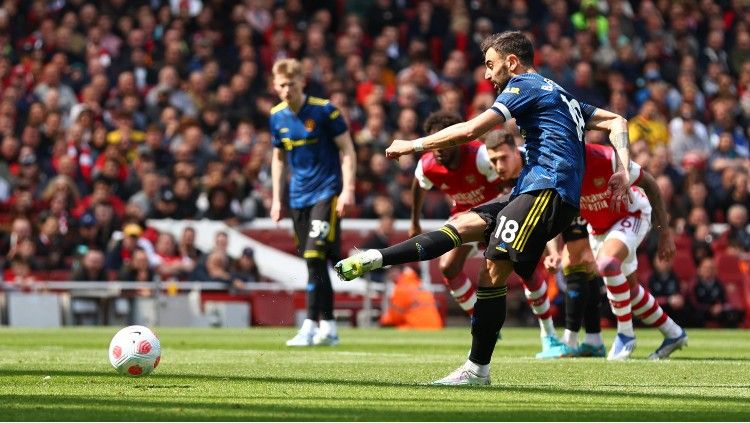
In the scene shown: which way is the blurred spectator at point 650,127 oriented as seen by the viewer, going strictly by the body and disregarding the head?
toward the camera

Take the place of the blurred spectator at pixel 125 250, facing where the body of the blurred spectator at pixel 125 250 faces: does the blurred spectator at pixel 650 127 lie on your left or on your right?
on your left

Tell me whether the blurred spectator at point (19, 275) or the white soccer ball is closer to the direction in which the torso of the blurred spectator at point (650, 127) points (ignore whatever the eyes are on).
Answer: the white soccer ball

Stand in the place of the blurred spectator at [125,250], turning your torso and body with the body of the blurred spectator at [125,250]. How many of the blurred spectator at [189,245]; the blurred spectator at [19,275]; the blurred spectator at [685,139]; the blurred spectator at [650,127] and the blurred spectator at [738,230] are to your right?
1

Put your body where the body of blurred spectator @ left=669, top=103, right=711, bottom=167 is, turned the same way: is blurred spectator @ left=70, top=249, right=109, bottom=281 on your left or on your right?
on your right

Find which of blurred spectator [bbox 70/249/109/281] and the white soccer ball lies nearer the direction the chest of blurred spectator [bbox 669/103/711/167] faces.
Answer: the white soccer ball

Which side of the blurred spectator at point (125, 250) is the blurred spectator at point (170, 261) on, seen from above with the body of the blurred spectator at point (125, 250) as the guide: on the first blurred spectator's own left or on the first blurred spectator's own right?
on the first blurred spectator's own left

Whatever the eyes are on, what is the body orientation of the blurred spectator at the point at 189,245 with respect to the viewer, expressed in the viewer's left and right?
facing the viewer

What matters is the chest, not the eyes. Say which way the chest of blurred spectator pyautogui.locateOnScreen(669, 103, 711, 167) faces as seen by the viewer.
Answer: toward the camera

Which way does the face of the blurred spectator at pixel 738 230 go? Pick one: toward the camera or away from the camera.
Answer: toward the camera

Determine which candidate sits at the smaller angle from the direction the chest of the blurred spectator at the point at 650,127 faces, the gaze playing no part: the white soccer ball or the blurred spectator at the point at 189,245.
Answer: the white soccer ball

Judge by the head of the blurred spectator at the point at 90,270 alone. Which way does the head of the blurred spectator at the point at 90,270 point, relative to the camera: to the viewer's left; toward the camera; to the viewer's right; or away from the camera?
toward the camera

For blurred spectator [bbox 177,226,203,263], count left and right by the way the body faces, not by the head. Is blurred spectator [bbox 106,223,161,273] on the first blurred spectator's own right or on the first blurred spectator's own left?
on the first blurred spectator's own right

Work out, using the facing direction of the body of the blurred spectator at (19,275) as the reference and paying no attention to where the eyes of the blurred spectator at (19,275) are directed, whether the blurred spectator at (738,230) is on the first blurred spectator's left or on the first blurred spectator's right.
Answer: on the first blurred spectator's left

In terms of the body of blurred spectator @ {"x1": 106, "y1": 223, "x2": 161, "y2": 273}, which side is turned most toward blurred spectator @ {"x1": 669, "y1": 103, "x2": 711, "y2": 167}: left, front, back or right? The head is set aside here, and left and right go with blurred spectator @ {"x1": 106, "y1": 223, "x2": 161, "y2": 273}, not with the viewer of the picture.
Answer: left

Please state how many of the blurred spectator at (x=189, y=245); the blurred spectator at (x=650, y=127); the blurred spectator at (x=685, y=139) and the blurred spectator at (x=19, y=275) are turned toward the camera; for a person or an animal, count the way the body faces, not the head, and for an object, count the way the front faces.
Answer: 4
